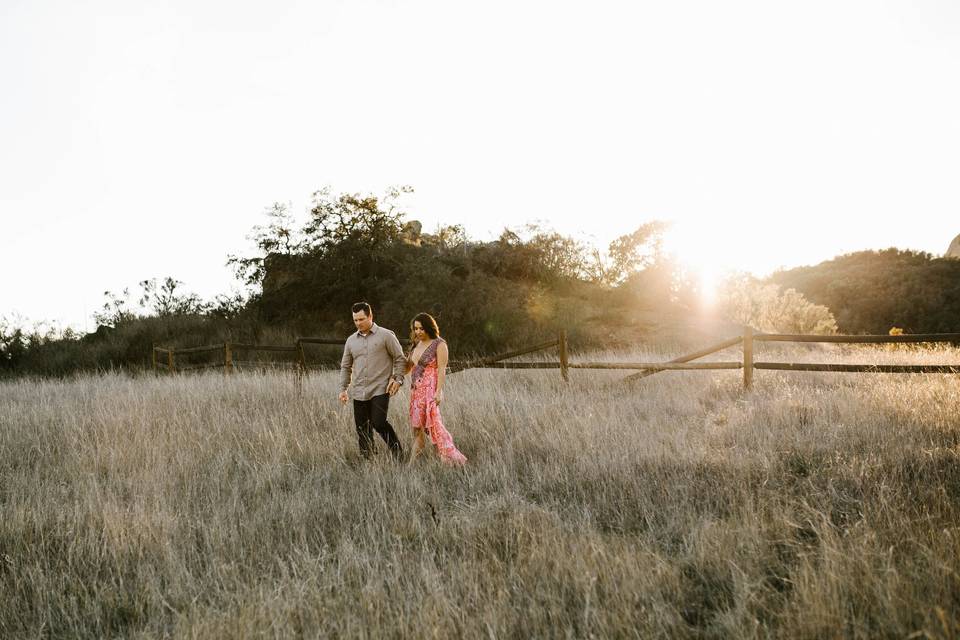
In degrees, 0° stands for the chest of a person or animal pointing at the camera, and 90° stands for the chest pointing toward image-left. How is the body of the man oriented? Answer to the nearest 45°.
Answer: approximately 45°

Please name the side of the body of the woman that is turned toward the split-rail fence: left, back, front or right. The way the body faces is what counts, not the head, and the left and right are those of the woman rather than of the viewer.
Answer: back

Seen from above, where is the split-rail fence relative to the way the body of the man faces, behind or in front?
behind

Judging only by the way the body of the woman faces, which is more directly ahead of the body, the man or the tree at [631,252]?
the man

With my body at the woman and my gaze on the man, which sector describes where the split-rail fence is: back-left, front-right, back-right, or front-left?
back-right

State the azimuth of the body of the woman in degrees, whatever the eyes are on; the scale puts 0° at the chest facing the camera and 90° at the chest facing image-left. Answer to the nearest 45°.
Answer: approximately 45°

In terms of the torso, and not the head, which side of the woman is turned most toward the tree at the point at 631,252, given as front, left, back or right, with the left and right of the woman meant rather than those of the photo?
back

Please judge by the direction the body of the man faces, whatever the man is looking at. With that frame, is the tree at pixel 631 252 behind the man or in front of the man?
behind

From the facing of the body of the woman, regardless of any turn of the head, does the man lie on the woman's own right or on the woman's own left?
on the woman's own right
